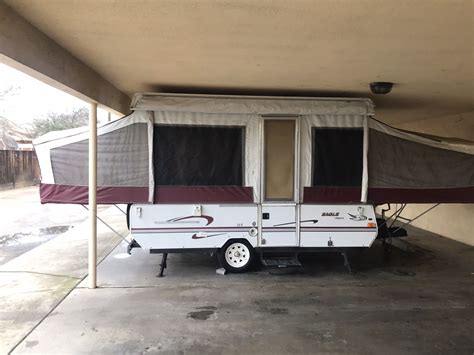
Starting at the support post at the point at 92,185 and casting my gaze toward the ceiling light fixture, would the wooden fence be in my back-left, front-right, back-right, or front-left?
back-left

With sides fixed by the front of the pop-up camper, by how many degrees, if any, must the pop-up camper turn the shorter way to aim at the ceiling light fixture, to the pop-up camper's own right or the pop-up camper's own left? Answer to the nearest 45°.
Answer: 0° — it already faces it

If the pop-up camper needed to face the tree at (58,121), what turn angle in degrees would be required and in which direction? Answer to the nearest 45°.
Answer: approximately 135° to its left

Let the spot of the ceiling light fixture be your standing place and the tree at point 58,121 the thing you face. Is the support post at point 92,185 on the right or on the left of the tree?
left

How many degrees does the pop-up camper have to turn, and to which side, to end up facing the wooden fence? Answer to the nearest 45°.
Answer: approximately 135° to its left

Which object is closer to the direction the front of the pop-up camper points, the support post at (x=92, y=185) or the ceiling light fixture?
the ceiling light fixture

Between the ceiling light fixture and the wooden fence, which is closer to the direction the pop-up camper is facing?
the ceiling light fixture

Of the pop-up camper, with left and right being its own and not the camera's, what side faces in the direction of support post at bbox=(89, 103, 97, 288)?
back

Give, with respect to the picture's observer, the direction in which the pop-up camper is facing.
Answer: facing to the right of the viewer
